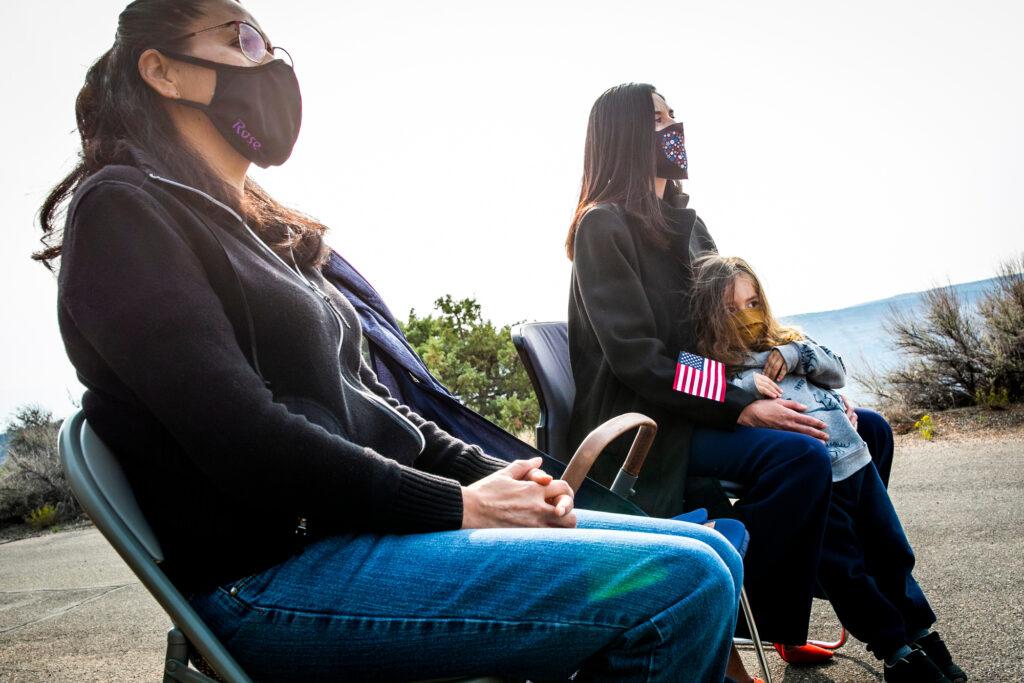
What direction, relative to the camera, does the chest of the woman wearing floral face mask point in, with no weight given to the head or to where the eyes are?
to the viewer's right

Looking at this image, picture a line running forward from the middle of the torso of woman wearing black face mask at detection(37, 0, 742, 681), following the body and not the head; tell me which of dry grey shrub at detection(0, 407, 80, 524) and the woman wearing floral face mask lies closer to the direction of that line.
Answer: the woman wearing floral face mask

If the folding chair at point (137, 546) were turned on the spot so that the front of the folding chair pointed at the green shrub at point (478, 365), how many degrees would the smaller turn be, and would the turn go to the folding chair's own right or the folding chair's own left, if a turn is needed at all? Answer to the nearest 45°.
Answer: approximately 90° to the folding chair's own left

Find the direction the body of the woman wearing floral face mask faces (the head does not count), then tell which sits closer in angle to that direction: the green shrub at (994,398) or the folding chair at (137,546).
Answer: the green shrub

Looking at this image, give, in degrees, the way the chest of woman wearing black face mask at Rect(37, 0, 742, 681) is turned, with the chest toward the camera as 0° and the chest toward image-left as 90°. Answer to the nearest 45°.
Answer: approximately 270°

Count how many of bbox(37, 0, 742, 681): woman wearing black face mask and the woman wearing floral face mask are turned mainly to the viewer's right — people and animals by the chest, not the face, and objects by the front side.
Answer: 2

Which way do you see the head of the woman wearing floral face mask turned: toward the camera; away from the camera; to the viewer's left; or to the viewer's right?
to the viewer's right

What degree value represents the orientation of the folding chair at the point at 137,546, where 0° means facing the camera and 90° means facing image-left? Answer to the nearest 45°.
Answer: approximately 270°

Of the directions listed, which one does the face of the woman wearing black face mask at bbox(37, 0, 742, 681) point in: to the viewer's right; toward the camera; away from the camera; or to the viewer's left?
to the viewer's right
